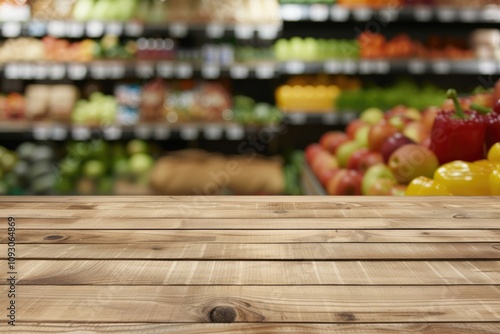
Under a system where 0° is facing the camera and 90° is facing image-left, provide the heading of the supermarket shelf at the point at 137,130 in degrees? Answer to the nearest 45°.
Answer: approximately 0°

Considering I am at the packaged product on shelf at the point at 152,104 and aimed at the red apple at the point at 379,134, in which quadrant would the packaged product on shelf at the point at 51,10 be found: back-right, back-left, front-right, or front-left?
back-right

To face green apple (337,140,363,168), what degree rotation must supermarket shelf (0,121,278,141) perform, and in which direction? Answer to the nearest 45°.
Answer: approximately 45° to its left

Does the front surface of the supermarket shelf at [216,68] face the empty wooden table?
yes

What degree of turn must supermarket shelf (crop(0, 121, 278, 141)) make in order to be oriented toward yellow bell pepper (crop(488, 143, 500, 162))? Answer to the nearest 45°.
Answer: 0° — it already faces it

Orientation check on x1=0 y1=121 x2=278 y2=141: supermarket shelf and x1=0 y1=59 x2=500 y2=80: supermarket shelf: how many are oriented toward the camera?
2

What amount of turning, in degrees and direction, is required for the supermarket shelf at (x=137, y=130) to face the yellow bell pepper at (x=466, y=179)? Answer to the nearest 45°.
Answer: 0° — it already faces it

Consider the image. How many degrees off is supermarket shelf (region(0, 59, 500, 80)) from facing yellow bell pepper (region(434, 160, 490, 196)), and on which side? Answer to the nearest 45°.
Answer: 0° — it already faces it
